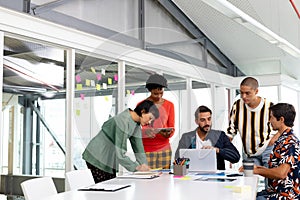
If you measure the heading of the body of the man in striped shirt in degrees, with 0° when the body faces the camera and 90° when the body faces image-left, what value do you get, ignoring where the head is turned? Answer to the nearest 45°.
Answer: approximately 0°

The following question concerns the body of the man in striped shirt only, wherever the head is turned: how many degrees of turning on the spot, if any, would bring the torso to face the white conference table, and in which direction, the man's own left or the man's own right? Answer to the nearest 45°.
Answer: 0° — they already face it

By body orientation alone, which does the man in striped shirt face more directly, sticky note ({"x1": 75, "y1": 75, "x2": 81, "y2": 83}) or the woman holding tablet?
the woman holding tablet

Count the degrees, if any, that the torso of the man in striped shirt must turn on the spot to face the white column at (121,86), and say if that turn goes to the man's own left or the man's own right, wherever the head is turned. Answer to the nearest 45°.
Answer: approximately 90° to the man's own right

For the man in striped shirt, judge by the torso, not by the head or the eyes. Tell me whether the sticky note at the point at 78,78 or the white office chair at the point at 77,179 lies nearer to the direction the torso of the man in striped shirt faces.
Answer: the white office chair

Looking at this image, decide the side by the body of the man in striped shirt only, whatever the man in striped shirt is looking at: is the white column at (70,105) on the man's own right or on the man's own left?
on the man's own right

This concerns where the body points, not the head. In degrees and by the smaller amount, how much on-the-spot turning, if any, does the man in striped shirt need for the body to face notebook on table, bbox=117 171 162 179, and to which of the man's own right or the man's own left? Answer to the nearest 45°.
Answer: approximately 45° to the man's own right
